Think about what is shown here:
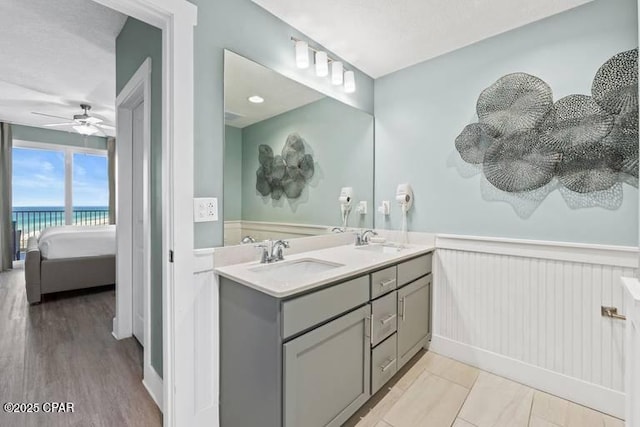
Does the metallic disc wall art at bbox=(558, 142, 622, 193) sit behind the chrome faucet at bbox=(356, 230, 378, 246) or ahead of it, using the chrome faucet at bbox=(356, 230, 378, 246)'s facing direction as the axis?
ahead

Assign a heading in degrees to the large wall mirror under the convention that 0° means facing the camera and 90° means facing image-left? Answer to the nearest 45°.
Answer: approximately 315°

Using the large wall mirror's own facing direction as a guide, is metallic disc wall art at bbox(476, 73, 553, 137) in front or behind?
in front

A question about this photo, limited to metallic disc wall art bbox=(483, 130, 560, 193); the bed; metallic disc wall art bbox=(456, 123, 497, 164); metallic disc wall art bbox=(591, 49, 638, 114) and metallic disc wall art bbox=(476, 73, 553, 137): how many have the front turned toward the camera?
4

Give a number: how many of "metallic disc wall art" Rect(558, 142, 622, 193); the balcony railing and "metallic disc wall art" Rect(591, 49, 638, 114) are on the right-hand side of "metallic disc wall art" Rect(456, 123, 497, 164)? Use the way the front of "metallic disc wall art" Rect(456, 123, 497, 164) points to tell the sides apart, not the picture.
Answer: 1

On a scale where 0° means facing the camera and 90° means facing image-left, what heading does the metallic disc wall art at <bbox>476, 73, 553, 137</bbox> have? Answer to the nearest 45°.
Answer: approximately 0°

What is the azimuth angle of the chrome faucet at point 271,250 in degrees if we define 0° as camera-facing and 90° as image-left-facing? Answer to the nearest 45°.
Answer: approximately 315°

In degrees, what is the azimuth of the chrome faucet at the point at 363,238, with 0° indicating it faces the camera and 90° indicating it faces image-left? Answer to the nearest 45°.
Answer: approximately 315°

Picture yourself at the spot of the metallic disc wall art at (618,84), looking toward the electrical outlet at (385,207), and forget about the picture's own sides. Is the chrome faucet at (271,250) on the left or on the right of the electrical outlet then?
left

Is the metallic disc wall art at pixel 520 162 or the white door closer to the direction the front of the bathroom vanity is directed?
the metallic disc wall art
